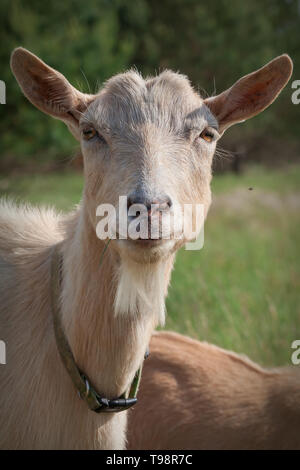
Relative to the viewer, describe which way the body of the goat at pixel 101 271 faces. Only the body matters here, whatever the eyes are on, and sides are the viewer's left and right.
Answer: facing the viewer and to the right of the viewer

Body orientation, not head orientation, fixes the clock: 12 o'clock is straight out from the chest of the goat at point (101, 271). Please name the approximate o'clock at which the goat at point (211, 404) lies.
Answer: the goat at point (211, 404) is roughly at 9 o'clock from the goat at point (101, 271).
